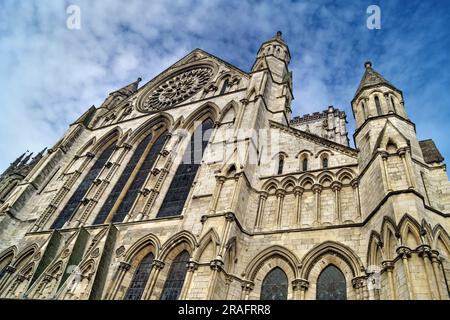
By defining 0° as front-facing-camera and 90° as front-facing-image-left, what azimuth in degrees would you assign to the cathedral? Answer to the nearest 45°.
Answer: approximately 45°
